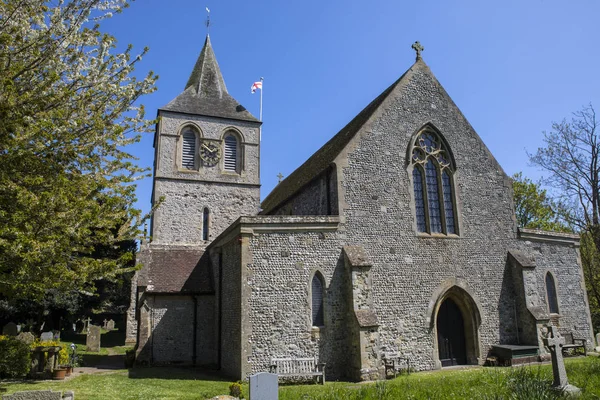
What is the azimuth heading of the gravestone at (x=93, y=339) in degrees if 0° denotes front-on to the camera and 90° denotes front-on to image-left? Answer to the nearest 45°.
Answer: approximately 0°

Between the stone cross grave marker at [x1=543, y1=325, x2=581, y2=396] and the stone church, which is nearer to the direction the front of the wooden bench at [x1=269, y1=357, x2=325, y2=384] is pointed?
the stone cross grave marker

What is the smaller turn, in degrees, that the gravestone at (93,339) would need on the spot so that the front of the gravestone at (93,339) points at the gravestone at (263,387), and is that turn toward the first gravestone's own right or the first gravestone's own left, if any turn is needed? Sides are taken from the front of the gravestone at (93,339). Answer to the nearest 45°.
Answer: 0° — it already faces it

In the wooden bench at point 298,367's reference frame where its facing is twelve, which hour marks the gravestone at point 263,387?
The gravestone is roughly at 12 o'clock from the wooden bench.

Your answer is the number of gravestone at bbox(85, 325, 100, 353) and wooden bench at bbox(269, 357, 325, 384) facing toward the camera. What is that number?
2

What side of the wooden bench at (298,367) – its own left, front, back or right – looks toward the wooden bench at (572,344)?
left
